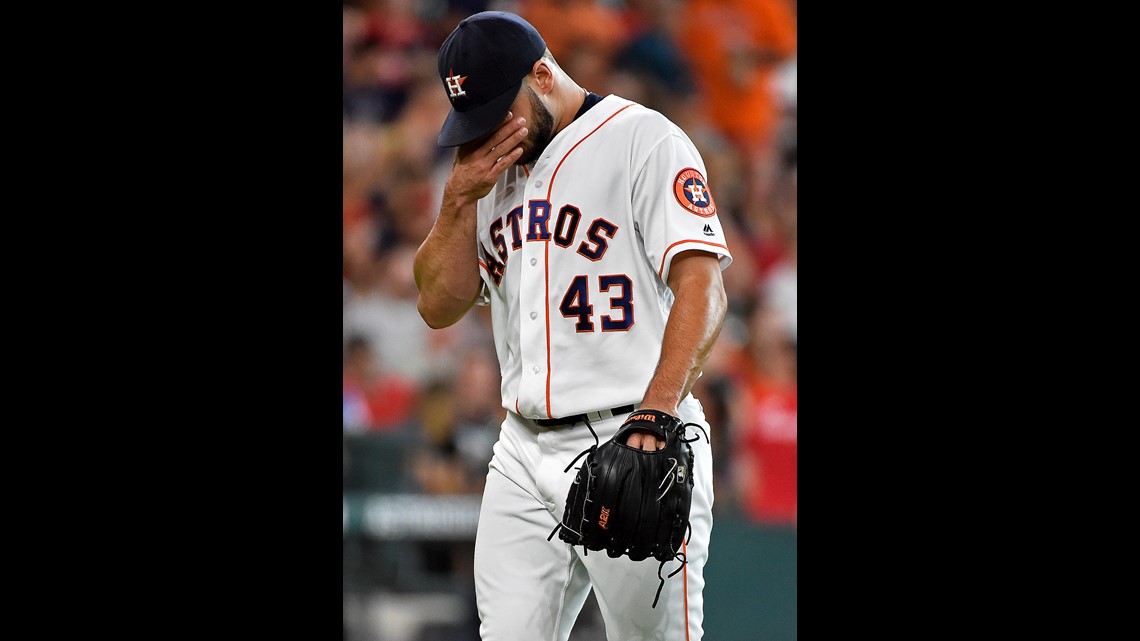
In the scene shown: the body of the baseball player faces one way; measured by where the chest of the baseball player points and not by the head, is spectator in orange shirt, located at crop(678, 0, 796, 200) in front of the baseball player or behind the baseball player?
behind

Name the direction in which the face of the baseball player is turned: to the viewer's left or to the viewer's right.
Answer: to the viewer's left

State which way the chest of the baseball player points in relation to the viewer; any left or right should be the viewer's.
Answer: facing the viewer and to the left of the viewer
